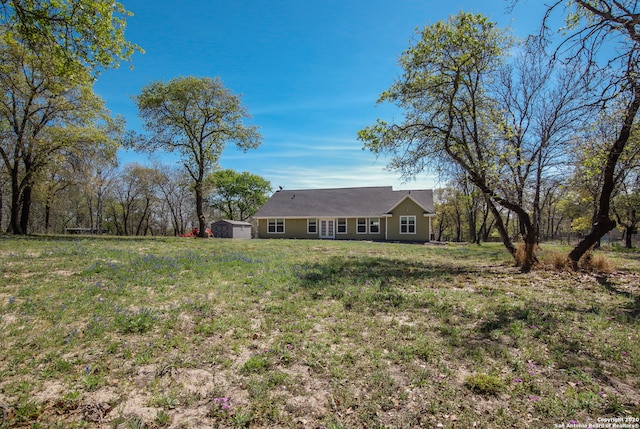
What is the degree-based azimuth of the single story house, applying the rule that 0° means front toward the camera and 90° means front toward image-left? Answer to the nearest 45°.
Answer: approximately 0°

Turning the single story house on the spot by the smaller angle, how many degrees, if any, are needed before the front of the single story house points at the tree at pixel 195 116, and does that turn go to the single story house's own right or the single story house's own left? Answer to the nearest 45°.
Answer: approximately 45° to the single story house's own right

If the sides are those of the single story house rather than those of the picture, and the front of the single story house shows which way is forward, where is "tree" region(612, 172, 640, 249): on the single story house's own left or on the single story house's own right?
on the single story house's own left

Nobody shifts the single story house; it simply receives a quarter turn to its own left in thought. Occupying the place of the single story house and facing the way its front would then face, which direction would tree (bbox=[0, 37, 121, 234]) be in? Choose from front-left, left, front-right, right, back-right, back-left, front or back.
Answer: back-right

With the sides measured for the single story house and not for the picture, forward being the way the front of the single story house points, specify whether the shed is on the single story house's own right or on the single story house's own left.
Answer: on the single story house's own right

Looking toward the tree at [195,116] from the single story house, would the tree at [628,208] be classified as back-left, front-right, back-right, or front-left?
back-left
